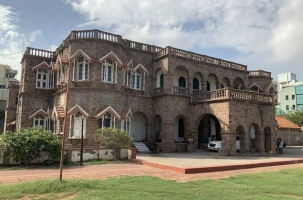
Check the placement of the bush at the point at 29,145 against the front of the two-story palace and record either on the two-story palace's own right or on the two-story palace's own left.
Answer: on the two-story palace's own right

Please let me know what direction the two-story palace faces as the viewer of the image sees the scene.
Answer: facing the viewer and to the right of the viewer

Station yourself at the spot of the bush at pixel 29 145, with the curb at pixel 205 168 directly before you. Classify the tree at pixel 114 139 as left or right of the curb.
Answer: left

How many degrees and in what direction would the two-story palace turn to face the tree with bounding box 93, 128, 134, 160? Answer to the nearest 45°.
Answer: approximately 45° to its right
